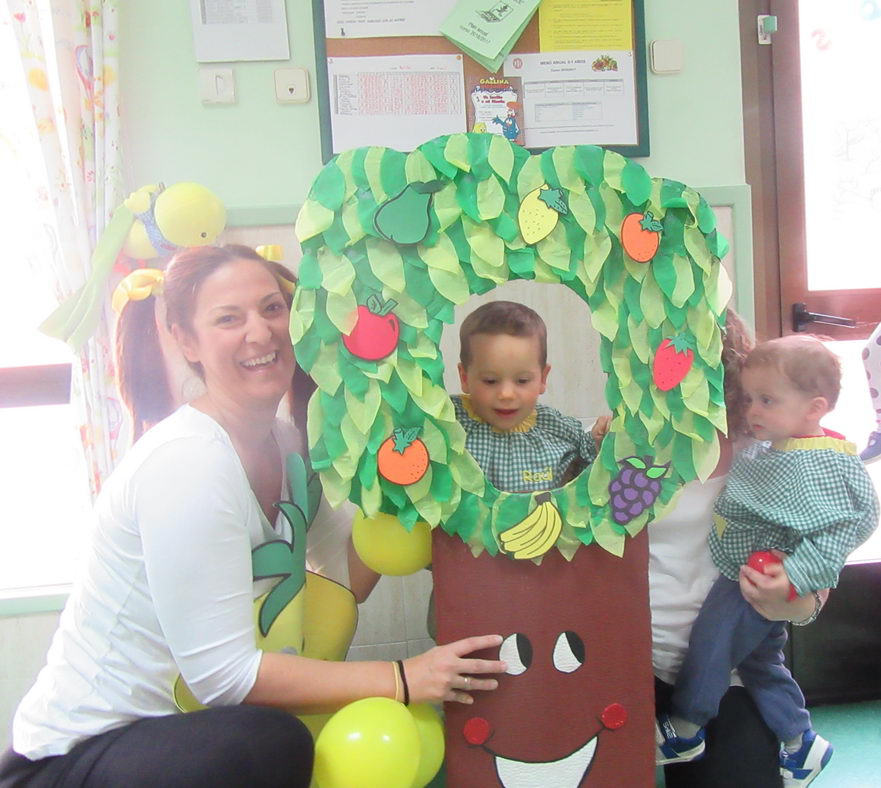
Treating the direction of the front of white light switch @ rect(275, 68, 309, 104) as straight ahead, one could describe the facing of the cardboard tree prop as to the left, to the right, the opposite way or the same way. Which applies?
the same way

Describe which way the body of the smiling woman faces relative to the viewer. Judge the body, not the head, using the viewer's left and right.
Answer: facing the viewer and to the right of the viewer

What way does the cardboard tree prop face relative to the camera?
toward the camera

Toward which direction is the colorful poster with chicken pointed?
toward the camera

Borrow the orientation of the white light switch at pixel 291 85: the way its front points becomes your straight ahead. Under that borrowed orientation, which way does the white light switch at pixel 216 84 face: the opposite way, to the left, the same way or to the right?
the same way

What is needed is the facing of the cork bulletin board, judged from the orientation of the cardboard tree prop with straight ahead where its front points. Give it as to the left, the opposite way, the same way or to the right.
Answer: the same way

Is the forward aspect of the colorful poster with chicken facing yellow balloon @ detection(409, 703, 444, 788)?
yes

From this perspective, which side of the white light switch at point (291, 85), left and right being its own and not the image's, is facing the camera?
front

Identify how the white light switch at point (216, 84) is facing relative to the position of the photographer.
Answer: facing the viewer
